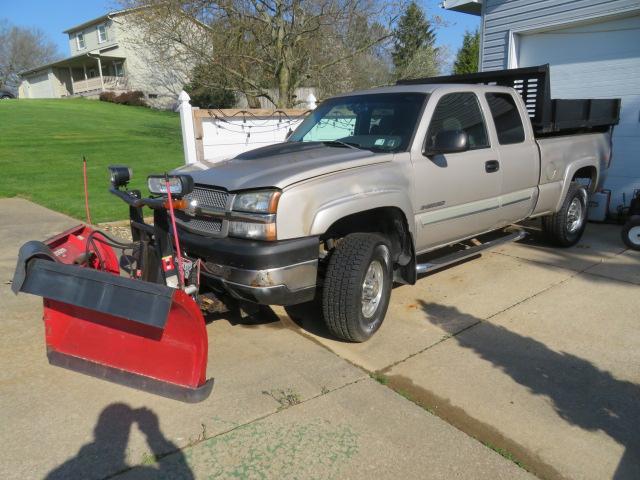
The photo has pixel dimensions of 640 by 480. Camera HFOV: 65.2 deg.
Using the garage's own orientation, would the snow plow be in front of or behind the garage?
in front

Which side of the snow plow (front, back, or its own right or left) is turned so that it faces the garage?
back

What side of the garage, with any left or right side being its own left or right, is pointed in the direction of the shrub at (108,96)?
right

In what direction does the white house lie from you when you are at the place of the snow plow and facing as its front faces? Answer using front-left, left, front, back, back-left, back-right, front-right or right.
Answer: back-right

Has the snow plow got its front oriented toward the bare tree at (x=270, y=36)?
no

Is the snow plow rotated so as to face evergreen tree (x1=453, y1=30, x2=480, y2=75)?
no

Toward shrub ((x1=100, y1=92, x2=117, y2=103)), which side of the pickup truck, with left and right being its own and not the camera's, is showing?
right

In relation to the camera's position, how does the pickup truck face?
facing the viewer and to the left of the viewer

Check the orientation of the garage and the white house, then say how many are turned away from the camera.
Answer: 0

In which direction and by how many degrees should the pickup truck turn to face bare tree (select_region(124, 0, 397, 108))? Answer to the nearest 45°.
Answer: approximately 135° to its right

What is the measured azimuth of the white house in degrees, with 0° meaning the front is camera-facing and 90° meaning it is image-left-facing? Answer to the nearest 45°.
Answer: approximately 45°

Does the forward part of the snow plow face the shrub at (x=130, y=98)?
no

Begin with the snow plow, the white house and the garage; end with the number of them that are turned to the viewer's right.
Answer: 0

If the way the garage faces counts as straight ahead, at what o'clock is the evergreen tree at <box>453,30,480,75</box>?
The evergreen tree is roughly at 4 o'clock from the garage.

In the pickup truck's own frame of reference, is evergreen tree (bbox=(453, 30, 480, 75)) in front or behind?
behind

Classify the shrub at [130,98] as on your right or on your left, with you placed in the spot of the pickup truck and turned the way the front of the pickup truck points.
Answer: on your right

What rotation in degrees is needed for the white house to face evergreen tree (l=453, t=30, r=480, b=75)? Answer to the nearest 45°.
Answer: approximately 90° to its left

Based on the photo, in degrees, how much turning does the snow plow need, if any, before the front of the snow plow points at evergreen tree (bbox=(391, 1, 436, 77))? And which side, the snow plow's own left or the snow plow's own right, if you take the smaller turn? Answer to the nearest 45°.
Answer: approximately 180°

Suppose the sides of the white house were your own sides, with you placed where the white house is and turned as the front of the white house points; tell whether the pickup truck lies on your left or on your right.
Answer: on your left
